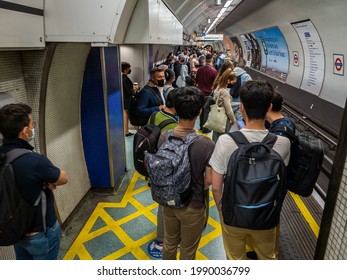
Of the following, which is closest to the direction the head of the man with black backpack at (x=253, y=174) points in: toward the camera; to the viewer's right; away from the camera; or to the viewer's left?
away from the camera

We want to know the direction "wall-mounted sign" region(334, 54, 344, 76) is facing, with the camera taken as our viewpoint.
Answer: facing the viewer and to the left of the viewer

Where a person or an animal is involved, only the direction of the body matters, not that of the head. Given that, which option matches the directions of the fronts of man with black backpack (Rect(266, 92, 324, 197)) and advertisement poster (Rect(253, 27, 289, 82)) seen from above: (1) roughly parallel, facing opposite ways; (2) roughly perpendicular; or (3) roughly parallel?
roughly perpendicular

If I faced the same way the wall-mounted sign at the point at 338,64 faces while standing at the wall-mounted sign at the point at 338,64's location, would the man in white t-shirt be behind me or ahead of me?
ahead

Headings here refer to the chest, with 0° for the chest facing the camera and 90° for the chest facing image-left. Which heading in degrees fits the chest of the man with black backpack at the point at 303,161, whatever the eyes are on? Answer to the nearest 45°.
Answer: approximately 135°

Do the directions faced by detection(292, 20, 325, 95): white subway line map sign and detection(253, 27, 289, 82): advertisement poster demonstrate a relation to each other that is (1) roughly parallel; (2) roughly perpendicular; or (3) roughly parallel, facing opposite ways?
roughly parallel

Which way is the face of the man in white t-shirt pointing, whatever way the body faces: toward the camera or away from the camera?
away from the camera

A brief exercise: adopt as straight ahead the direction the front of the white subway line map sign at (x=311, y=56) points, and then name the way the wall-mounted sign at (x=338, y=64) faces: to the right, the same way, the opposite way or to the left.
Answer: the same way

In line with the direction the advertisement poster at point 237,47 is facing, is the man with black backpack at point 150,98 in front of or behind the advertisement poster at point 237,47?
in front

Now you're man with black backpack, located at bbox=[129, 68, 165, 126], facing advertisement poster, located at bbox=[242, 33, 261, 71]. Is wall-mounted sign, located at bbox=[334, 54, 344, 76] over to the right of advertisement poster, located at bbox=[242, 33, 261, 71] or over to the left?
right

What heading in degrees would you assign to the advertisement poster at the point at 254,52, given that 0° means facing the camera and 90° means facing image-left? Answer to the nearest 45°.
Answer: approximately 45°

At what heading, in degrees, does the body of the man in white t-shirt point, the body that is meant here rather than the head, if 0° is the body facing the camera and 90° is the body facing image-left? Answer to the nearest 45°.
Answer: approximately 180°
